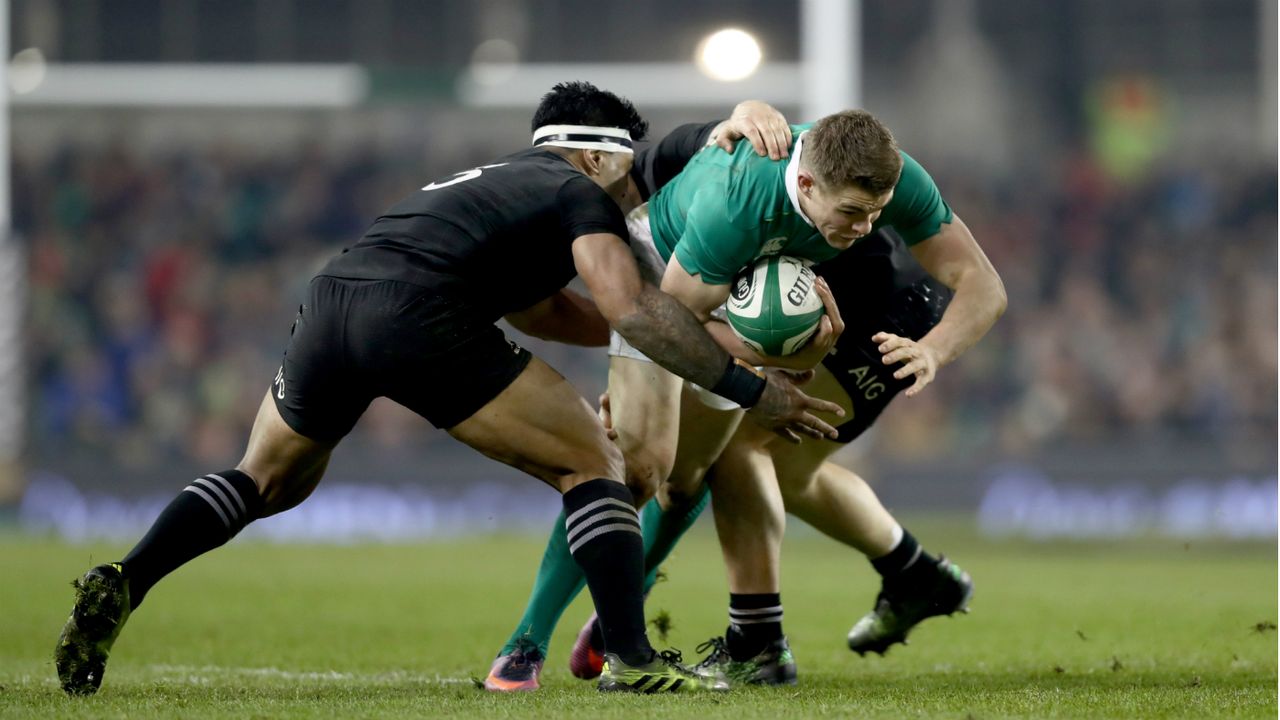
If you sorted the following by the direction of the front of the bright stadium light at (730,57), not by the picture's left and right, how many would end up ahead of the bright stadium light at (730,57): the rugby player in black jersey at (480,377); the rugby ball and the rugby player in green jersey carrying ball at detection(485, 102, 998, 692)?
3

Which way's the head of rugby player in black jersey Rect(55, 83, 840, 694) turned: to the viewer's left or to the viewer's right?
to the viewer's right

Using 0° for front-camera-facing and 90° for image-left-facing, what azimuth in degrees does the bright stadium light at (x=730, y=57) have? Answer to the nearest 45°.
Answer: approximately 0°

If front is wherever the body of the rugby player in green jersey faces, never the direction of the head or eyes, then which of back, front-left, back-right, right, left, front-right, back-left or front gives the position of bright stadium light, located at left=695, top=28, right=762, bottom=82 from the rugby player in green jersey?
back-left

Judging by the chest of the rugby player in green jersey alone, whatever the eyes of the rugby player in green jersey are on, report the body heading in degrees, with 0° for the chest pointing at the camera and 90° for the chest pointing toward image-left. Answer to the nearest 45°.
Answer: approximately 315°

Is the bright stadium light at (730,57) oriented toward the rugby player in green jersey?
yes
